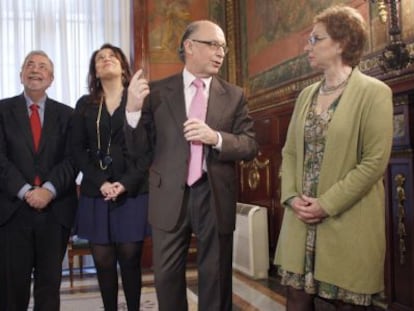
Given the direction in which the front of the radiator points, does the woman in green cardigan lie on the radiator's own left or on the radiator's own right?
on the radiator's own left

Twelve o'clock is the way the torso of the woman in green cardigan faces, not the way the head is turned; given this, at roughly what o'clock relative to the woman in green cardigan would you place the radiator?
The radiator is roughly at 4 o'clock from the woman in green cardigan.

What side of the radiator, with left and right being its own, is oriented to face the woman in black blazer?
front

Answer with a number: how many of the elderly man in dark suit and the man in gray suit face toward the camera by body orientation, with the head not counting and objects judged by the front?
2

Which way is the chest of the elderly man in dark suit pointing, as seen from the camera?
toward the camera

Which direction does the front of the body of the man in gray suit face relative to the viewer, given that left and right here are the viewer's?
facing the viewer

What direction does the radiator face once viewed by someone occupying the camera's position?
facing the viewer and to the left of the viewer

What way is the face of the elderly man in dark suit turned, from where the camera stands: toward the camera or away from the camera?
toward the camera

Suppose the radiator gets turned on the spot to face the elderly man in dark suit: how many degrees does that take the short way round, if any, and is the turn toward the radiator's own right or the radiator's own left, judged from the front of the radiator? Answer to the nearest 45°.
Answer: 0° — it already faces them

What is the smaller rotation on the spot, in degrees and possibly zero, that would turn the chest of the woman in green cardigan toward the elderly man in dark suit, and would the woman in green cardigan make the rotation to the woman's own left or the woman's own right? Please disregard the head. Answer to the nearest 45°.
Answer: approximately 45° to the woman's own right

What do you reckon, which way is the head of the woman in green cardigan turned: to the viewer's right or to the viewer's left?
to the viewer's left
